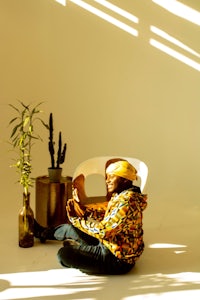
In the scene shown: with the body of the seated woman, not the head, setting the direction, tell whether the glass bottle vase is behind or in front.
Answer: in front

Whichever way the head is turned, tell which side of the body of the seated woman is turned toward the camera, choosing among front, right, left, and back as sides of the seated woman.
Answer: left
